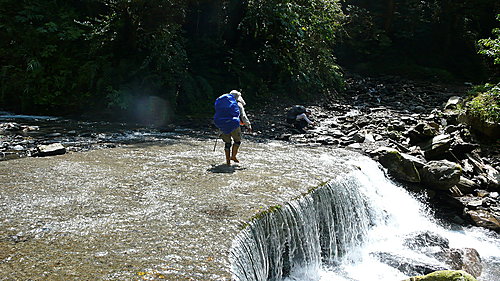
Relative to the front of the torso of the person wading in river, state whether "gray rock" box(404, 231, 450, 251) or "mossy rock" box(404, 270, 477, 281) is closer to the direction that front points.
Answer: the gray rock

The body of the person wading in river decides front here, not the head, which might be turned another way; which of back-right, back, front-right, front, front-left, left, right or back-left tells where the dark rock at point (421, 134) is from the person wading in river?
front

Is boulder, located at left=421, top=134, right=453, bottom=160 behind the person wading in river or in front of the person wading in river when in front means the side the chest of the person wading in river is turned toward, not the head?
in front

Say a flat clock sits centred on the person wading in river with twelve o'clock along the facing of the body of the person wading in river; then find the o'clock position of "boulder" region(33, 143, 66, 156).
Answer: The boulder is roughly at 8 o'clock from the person wading in river.

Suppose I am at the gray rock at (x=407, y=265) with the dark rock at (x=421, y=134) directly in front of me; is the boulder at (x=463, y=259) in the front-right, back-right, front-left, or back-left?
front-right

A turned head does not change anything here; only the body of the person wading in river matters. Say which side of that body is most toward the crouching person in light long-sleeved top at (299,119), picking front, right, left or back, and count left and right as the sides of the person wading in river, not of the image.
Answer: front

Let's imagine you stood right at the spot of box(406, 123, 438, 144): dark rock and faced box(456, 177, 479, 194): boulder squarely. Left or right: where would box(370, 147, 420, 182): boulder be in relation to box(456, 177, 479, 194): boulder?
right

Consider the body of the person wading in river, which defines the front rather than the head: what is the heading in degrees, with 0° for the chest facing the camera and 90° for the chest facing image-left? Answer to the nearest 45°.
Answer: approximately 225°

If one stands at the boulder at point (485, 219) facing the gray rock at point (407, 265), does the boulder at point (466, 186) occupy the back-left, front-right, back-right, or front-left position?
back-right

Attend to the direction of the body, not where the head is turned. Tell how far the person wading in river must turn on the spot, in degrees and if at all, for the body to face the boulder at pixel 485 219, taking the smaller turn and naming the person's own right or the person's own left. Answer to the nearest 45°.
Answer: approximately 45° to the person's own right

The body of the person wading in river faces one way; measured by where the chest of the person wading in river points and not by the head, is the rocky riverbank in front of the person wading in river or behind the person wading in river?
in front

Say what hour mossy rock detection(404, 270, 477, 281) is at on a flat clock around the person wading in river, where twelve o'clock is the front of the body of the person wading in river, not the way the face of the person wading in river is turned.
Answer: The mossy rock is roughly at 3 o'clock from the person wading in river.

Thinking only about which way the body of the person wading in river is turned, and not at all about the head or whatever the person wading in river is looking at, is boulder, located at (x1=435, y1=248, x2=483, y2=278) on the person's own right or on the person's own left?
on the person's own right

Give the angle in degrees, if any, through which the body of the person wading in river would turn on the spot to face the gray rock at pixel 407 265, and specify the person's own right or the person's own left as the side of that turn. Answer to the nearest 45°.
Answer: approximately 90° to the person's own right
